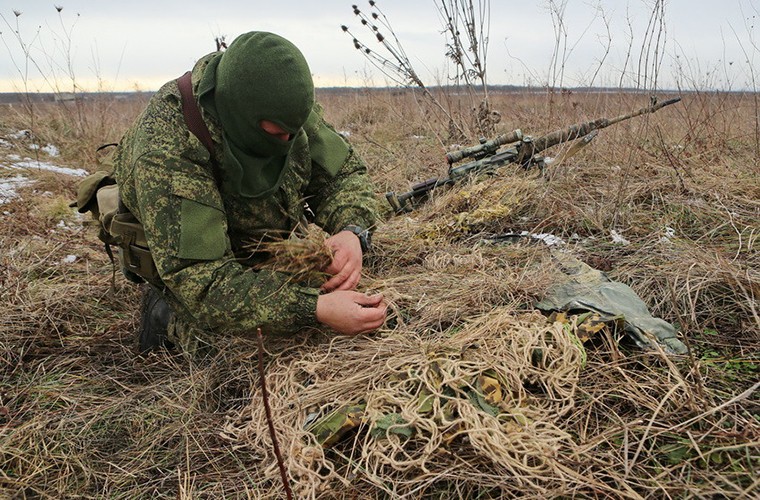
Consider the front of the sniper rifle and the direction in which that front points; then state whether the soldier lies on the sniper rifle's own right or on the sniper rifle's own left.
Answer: on the sniper rifle's own right

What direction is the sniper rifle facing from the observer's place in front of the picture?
facing to the right of the viewer

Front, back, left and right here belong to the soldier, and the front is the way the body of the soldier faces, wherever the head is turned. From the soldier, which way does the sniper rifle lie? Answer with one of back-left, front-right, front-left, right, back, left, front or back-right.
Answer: left

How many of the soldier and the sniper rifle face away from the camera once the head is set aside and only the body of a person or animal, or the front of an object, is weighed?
0

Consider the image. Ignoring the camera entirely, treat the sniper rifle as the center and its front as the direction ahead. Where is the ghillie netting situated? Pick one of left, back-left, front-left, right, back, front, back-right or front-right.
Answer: right

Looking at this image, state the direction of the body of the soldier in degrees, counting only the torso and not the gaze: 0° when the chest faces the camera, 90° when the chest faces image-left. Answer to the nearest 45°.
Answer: approximately 315°

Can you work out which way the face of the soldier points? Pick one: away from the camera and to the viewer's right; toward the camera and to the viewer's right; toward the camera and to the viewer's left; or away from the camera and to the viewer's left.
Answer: toward the camera and to the viewer's right
